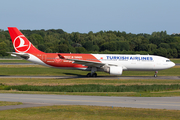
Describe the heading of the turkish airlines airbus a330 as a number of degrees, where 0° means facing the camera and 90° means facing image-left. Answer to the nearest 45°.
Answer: approximately 270°
